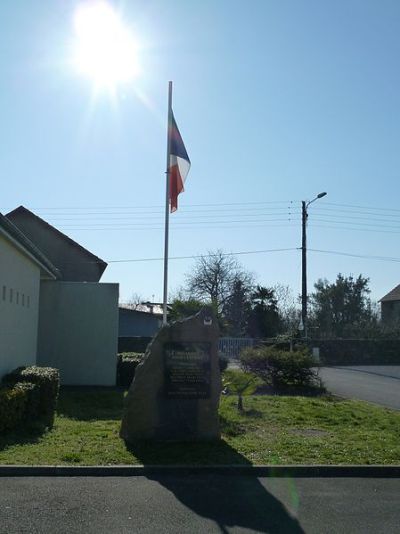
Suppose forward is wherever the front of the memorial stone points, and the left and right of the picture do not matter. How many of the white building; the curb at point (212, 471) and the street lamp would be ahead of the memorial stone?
1

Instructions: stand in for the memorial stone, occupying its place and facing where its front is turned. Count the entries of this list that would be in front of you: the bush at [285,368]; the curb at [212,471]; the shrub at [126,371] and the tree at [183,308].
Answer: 1

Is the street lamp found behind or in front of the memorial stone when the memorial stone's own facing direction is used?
behind

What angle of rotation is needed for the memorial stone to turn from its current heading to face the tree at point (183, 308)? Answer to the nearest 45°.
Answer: approximately 180°

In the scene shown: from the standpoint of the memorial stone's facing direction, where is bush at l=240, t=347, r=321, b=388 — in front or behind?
behind

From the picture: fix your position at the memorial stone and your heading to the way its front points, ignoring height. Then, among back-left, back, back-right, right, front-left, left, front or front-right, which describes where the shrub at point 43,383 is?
back-right

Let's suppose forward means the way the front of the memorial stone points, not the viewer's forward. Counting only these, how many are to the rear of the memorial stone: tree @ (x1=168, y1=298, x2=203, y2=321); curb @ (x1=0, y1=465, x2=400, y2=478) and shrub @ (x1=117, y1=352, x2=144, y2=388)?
2

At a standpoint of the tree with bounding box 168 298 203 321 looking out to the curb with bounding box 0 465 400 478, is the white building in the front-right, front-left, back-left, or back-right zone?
front-right

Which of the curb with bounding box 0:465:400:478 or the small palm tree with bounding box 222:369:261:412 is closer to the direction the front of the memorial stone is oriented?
the curb

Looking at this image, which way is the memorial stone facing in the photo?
toward the camera

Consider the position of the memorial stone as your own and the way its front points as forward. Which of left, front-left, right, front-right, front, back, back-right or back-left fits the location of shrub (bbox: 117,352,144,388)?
back
